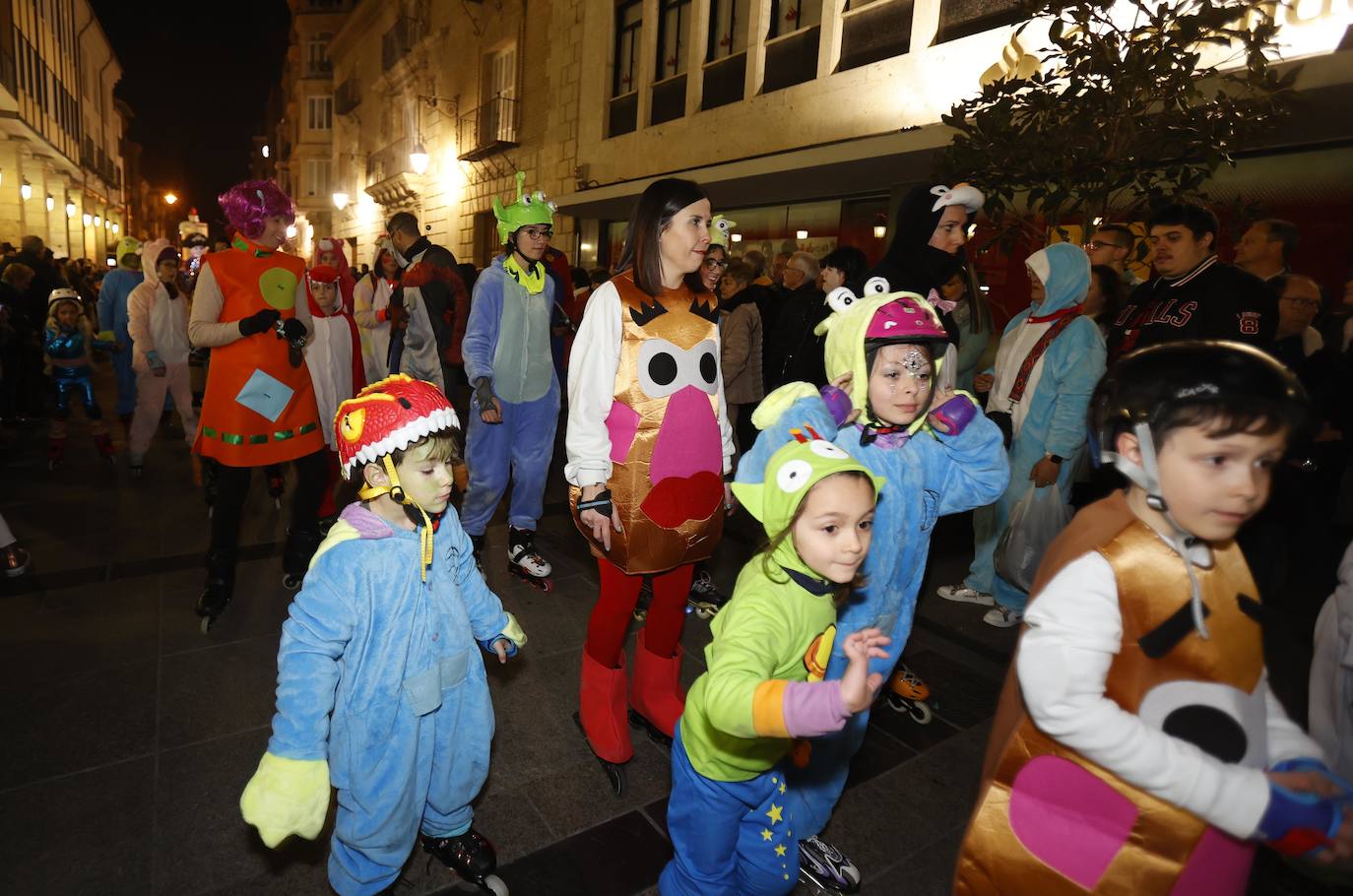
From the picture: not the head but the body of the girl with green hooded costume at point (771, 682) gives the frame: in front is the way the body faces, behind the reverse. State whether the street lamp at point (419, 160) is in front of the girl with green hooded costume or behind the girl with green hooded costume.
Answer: behind

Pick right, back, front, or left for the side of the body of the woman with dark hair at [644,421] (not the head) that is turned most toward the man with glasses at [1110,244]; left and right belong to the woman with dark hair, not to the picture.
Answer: left

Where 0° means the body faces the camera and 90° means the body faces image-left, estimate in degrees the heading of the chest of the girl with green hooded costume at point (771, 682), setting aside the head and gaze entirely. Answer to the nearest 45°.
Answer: approximately 315°

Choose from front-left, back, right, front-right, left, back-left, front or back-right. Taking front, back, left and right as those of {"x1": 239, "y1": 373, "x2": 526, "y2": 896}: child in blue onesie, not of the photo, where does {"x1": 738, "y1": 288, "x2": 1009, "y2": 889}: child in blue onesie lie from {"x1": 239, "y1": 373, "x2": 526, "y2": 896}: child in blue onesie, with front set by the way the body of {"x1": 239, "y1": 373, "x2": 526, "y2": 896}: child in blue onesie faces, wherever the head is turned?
front-left

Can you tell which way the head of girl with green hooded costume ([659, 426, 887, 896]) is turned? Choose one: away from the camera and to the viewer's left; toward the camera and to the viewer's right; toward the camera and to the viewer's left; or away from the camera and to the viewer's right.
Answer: toward the camera and to the viewer's right

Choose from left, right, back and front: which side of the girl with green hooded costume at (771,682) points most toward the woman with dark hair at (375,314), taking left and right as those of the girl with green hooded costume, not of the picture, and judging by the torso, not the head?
back

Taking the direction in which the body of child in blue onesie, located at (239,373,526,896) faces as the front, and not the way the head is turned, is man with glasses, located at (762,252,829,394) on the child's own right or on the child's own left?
on the child's own left

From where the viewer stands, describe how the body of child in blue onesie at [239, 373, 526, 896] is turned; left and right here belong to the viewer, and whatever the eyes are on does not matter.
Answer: facing the viewer and to the right of the viewer

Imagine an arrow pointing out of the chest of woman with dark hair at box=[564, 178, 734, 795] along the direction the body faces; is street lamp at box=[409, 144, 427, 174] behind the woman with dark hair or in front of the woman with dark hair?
behind

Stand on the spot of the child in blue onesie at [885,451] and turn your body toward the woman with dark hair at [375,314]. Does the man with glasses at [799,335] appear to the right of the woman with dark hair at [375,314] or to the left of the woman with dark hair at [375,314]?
right
